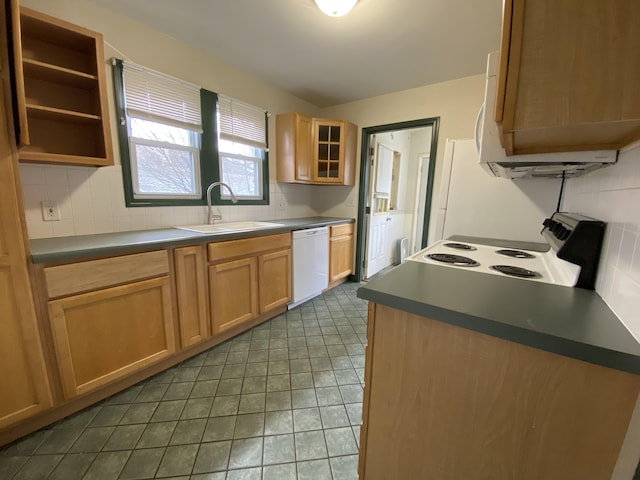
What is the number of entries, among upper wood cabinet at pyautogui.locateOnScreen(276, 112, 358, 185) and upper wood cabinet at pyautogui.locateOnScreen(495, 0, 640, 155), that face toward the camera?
1

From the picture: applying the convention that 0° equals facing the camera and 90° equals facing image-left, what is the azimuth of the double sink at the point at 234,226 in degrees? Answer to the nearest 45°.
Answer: approximately 315°

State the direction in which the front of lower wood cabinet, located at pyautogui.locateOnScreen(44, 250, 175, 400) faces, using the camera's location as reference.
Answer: facing the viewer and to the right of the viewer

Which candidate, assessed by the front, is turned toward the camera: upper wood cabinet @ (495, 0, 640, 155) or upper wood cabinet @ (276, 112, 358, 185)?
upper wood cabinet @ (276, 112, 358, 185)

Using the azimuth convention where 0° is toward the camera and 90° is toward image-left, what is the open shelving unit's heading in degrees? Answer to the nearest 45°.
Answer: approximately 315°

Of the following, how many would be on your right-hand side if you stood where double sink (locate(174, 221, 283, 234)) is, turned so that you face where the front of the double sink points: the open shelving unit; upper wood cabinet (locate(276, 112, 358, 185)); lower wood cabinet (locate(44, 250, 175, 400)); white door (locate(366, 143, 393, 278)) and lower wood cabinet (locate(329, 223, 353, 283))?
2

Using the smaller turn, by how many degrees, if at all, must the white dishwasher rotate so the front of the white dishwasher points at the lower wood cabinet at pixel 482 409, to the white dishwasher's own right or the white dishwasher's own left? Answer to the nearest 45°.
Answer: approximately 45° to the white dishwasher's own right

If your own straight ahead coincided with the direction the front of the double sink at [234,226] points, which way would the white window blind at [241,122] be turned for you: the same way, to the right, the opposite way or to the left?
the same way

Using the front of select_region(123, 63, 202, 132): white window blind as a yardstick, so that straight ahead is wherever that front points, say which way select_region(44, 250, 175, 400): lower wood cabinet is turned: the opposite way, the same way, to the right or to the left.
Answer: the same way

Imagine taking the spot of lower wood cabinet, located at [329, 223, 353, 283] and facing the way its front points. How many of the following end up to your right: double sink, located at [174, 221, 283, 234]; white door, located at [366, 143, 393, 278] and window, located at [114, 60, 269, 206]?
2

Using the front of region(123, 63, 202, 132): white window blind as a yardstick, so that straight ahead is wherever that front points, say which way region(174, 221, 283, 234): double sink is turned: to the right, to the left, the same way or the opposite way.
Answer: the same way

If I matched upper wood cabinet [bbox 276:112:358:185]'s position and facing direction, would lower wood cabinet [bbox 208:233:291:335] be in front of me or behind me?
in front

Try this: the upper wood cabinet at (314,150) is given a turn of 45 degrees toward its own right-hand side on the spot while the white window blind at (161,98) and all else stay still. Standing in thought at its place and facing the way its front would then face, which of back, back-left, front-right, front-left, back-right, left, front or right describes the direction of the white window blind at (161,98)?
front

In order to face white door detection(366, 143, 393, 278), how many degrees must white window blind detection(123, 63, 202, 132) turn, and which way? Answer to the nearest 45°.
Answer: approximately 45° to its left

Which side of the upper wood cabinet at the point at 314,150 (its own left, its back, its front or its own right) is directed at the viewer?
front

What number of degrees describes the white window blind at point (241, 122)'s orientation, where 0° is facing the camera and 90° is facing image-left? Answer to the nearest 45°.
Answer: approximately 315°

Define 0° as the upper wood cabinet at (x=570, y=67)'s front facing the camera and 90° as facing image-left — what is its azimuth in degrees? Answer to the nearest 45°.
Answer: approximately 90°

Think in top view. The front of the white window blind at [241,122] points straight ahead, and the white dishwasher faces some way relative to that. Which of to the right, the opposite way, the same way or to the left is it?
the same way

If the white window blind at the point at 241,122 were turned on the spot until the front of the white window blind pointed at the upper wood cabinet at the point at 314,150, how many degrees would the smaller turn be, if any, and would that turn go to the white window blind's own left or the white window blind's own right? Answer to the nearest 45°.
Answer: approximately 45° to the white window blind's own left

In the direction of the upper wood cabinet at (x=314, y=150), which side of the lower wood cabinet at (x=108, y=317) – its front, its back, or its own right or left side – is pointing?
left
